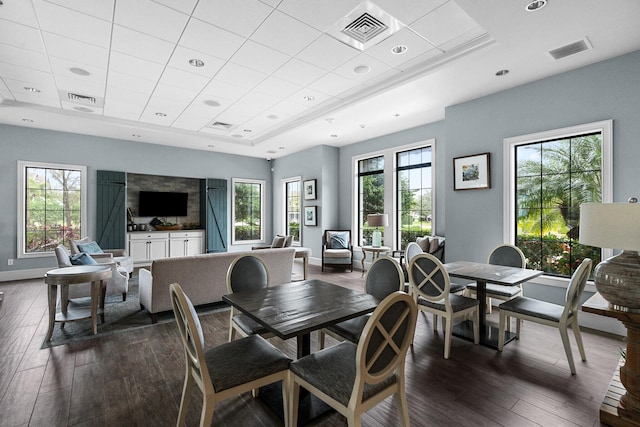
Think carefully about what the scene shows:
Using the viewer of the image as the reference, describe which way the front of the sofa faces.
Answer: facing away from the viewer and to the left of the viewer

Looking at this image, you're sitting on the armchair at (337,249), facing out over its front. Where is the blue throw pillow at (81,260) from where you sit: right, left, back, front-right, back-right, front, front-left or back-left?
front-right

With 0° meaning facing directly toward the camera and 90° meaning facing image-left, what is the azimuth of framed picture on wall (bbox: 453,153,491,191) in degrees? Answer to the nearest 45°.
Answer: approximately 45°

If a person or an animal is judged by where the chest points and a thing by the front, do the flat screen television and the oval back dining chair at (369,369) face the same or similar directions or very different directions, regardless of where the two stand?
very different directions

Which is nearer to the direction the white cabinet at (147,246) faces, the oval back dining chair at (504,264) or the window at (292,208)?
the oval back dining chair

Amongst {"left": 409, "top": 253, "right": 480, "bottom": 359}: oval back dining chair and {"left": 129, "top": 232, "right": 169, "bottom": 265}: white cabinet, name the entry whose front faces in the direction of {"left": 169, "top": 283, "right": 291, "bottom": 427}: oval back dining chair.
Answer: the white cabinet

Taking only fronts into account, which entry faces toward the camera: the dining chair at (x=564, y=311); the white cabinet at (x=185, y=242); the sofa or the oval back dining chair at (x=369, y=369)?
the white cabinet

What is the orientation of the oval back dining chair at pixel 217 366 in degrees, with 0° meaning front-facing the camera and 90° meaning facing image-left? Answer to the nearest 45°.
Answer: approximately 225°

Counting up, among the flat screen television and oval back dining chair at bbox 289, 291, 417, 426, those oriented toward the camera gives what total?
1

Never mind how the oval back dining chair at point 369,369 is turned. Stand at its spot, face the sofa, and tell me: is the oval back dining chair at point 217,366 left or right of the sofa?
left

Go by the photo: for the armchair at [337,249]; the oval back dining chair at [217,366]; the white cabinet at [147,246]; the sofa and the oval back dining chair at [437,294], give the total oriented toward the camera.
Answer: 2

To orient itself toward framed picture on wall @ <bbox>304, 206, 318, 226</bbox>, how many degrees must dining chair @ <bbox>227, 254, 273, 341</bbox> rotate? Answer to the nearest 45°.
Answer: approximately 135° to its left

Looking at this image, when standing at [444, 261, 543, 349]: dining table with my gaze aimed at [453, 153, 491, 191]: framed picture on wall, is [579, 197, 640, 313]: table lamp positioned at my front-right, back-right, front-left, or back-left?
back-right

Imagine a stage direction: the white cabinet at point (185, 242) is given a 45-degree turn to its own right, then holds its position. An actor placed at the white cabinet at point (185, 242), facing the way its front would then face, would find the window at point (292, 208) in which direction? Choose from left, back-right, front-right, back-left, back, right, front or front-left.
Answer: back-left

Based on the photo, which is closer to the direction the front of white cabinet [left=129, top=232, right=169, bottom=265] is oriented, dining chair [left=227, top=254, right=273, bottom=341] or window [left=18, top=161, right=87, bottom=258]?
the dining chair
